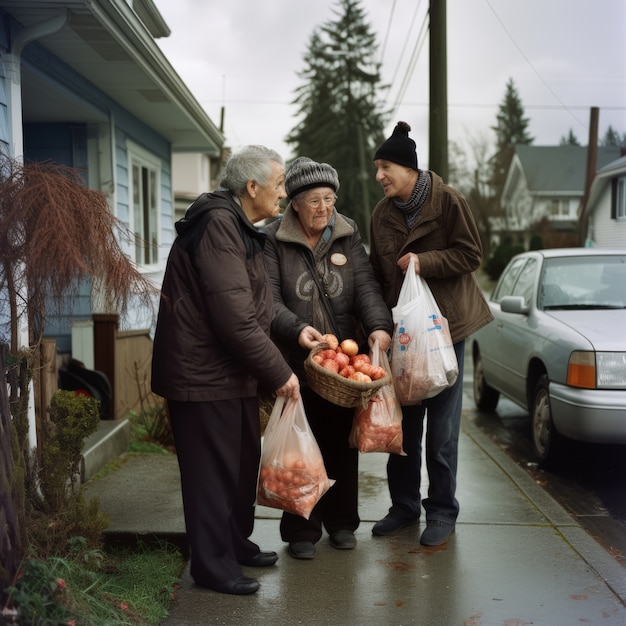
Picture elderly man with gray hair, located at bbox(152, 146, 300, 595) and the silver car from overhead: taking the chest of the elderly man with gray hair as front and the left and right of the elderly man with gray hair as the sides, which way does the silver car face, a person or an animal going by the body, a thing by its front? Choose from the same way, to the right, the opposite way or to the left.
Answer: to the right

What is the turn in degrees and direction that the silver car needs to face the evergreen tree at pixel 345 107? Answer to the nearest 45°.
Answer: approximately 135° to its left

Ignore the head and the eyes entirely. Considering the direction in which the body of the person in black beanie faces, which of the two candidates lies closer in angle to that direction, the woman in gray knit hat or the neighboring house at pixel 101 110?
the woman in gray knit hat

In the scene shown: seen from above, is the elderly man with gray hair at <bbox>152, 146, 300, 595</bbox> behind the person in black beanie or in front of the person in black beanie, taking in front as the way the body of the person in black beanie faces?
in front

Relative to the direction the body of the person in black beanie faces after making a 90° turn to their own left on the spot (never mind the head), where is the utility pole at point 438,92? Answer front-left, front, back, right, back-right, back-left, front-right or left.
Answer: back-left

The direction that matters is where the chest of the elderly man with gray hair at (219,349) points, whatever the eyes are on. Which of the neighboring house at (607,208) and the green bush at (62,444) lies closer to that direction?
the neighboring house

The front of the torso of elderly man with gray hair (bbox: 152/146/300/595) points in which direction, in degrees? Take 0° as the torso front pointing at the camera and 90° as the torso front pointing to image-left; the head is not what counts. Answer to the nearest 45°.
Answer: approximately 270°

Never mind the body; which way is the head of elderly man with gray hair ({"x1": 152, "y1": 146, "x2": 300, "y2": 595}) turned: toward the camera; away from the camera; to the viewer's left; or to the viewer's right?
to the viewer's right

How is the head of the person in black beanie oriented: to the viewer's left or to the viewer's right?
to the viewer's left

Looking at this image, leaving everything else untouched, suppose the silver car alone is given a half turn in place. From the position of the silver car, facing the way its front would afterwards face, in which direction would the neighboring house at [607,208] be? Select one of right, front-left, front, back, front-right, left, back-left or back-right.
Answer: front-right

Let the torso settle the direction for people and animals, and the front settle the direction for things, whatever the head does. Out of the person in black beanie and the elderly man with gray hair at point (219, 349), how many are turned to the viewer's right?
1

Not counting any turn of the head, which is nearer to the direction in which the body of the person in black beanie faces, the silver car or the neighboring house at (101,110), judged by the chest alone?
the neighboring house

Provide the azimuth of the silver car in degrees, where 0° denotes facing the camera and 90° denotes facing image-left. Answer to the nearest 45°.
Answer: approximately 315°

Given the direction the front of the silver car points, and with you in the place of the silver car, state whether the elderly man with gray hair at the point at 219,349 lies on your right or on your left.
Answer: on your right

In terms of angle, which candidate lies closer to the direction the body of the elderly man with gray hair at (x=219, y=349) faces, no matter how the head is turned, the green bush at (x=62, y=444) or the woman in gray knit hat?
the woman in gray knit hat
